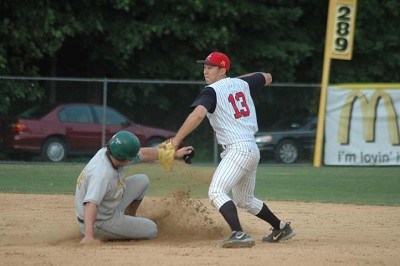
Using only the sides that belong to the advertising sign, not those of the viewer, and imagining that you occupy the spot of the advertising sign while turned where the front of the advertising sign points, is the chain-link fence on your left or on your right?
on your right

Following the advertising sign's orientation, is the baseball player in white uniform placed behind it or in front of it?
in front

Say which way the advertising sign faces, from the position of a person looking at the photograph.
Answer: facing the viewer

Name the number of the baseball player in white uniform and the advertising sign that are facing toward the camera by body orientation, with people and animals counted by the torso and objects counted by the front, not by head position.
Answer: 1

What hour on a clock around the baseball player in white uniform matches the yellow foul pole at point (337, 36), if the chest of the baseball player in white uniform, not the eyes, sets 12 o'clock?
The yellow foul pole is roughly at 2 o'clock from the baseball player in white uniform.

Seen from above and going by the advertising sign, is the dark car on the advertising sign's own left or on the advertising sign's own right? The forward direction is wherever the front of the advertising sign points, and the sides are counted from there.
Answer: on the advertising sign's own right

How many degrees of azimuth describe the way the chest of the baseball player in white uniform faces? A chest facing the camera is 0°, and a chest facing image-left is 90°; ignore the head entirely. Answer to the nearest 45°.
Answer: approximately 135°

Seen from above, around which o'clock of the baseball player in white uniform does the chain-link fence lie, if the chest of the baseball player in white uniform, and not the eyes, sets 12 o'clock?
The chain-link fence is roughly at 1 o'clock from the baseball player in white uniform.

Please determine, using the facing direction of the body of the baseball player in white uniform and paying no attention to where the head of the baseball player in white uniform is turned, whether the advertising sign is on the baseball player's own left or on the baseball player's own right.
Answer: on the baseball player's own right

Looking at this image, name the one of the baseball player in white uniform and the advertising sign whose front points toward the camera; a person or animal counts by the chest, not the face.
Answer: the advertising sign
